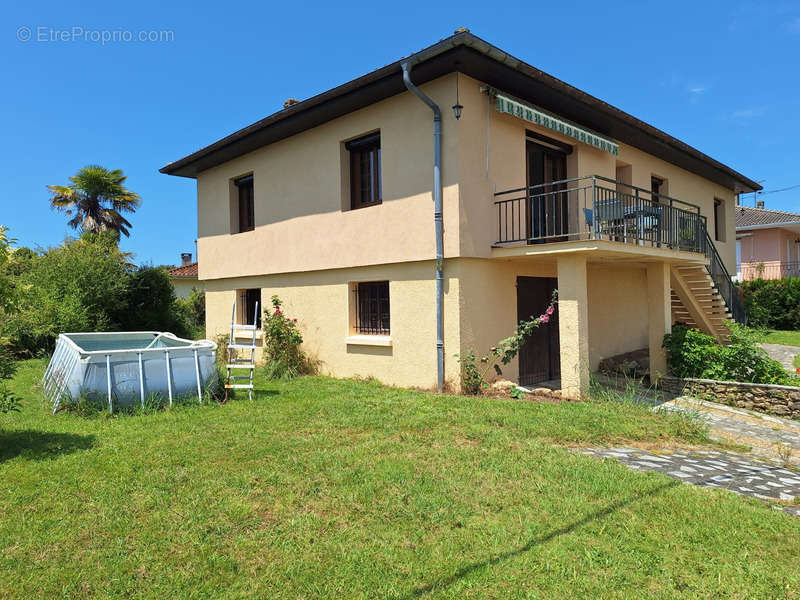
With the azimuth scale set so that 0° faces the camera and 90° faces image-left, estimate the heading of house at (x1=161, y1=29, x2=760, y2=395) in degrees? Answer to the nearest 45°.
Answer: approximately 315°

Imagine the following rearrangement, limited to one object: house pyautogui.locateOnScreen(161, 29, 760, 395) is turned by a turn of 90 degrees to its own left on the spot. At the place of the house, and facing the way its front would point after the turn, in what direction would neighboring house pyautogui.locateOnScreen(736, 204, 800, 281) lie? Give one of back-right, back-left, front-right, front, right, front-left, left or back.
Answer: front

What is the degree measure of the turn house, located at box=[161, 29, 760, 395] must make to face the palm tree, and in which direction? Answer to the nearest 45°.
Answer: approximately 180°

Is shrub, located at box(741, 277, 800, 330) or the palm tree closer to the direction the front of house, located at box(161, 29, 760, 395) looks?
the shrub

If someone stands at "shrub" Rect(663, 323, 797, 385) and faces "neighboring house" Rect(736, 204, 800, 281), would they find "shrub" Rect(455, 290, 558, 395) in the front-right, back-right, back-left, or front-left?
back-left

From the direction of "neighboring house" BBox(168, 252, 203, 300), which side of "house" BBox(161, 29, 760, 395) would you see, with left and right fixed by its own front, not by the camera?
back

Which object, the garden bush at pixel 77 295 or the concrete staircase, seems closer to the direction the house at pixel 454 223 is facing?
the concrete staircase

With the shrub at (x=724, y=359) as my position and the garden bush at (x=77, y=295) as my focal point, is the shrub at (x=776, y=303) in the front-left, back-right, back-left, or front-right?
back-right

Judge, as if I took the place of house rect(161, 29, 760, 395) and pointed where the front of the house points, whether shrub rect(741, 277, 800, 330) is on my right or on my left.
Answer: on my left

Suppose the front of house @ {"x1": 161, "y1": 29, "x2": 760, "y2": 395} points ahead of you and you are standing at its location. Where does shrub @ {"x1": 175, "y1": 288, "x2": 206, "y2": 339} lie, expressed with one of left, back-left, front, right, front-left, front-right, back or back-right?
back

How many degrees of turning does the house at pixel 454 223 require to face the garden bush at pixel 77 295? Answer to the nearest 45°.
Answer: approximately 135° to its right

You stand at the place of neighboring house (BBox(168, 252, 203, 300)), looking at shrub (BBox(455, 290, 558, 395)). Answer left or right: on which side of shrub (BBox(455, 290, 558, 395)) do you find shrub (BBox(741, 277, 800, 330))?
left

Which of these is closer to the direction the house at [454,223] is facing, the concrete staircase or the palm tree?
the concrete staircase
